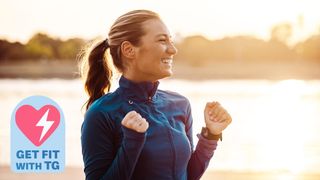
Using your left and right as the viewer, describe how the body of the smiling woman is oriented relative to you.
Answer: facing the viewer and to the right of the viewer
